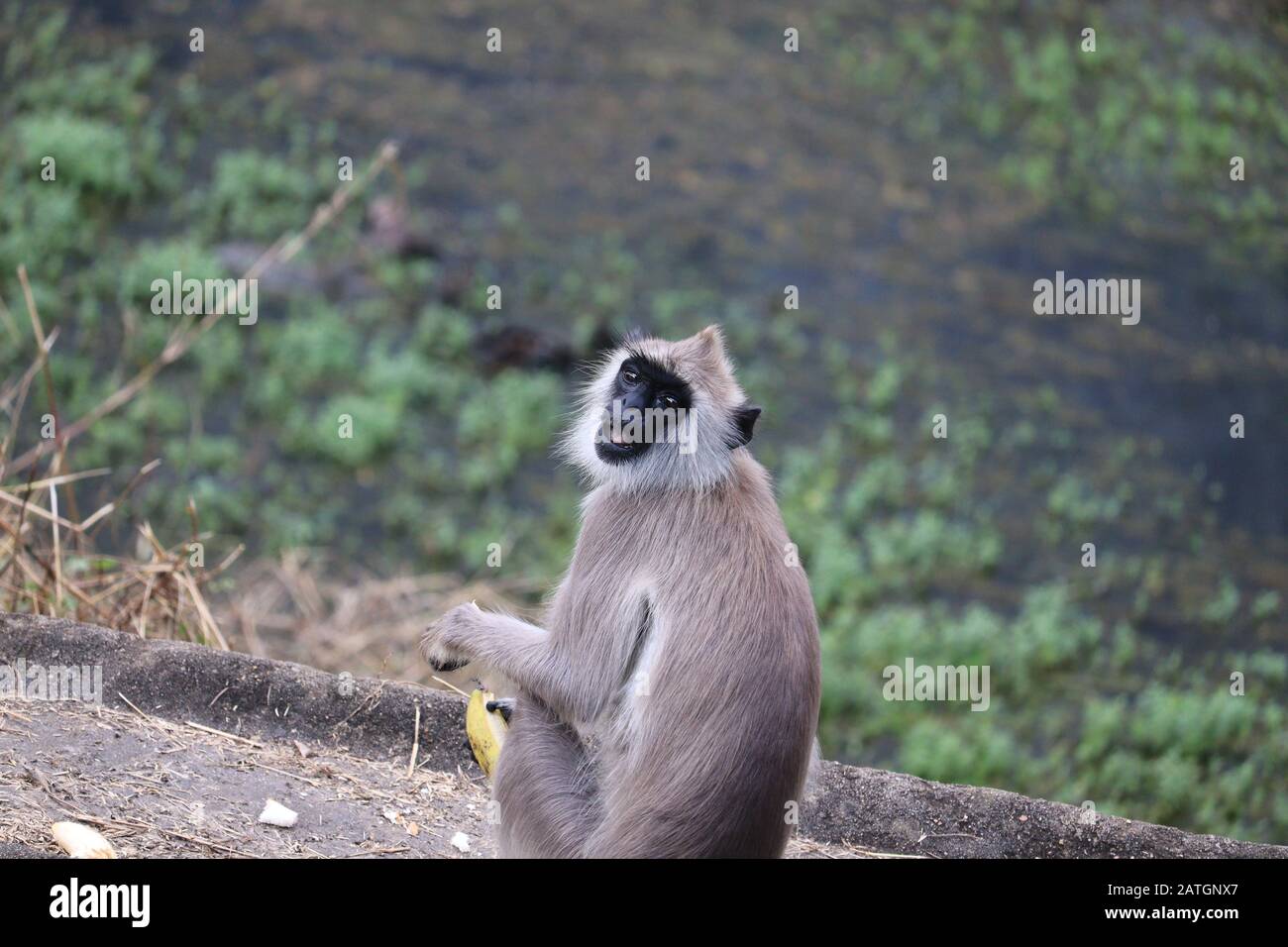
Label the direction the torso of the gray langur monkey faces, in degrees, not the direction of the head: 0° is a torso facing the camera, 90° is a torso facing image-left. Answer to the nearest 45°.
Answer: approximately 90°
